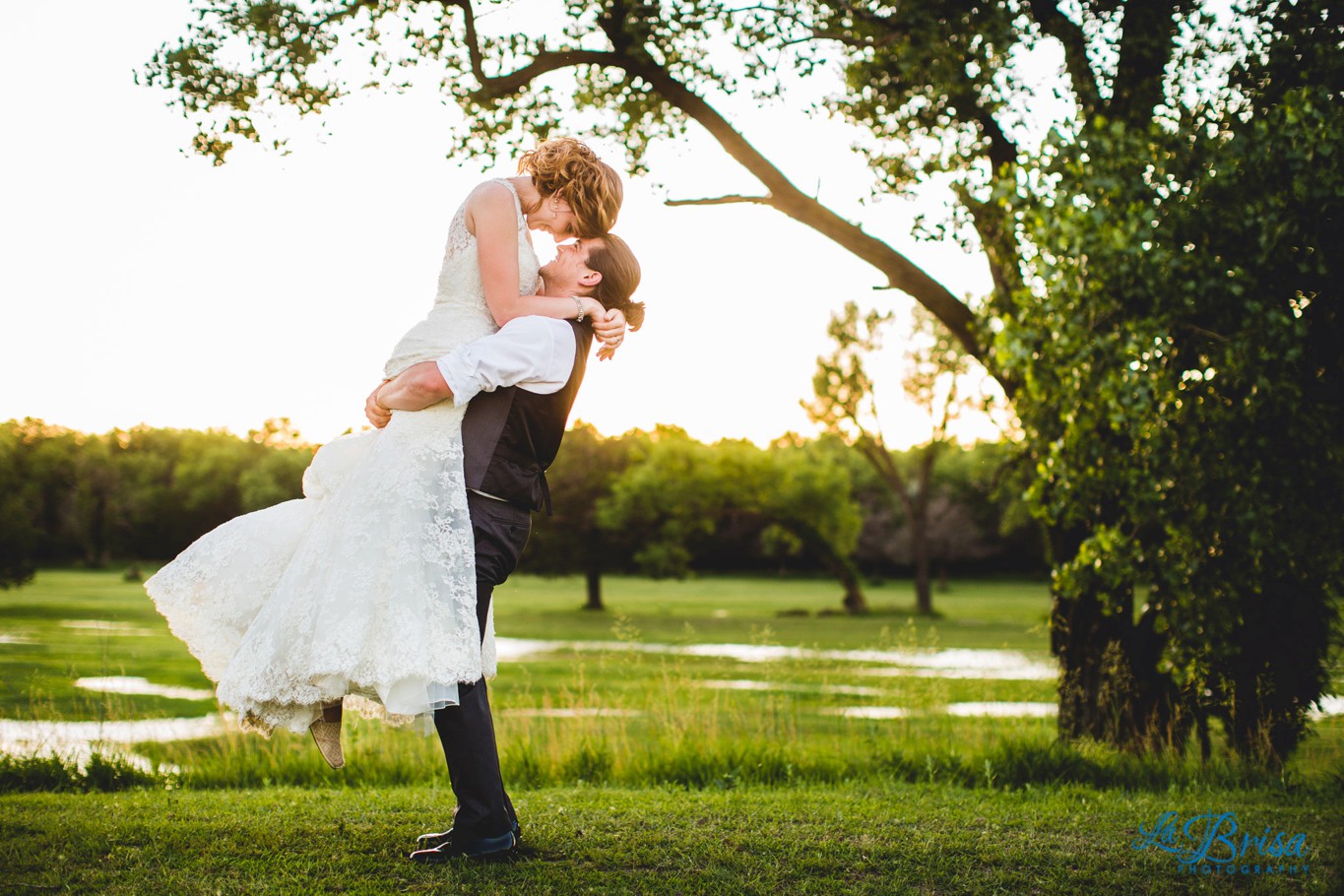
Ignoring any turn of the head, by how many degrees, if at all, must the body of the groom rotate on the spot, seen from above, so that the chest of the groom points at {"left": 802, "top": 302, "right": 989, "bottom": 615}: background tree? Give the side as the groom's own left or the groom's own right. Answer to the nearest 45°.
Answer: approximately 90° to the groom's own right

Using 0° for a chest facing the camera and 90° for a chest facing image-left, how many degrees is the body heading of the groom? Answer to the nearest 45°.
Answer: approximately 90°

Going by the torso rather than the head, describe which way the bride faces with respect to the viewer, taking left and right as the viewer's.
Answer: facing to the right of the viewer

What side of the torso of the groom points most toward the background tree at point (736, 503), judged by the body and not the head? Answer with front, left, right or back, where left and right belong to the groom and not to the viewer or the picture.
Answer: right

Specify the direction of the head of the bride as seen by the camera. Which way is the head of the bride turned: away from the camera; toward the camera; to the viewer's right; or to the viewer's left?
to the viewer's right

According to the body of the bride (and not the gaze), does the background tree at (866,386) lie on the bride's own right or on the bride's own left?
on the bride's own left

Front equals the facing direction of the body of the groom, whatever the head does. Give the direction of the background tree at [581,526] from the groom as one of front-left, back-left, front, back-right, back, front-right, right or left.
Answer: right

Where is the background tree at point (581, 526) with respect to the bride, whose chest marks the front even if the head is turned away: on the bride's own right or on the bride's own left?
on the bride's own left

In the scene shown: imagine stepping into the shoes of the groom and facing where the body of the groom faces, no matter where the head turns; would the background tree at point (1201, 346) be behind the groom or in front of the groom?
behind

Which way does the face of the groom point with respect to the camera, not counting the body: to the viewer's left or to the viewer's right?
to the viewer's left
